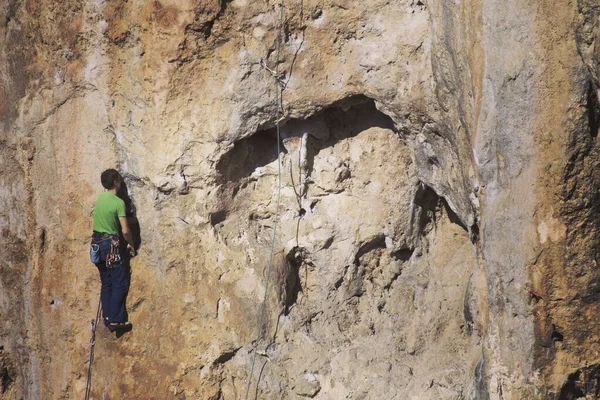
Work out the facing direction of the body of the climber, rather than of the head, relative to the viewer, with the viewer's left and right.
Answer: facing away from the viewer and to the right of the viewer

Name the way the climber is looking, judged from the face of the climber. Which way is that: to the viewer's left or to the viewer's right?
to the viewer's right
